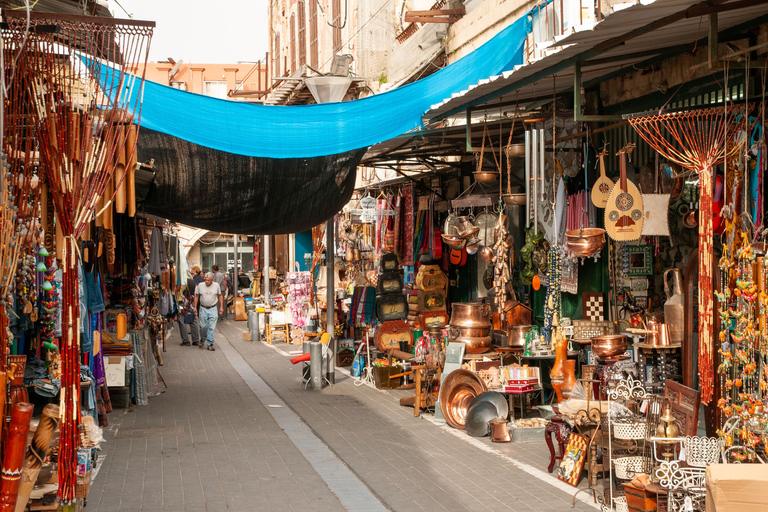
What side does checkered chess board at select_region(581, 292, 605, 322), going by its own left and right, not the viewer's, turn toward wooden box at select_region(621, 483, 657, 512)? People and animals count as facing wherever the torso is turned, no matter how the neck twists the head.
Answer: front

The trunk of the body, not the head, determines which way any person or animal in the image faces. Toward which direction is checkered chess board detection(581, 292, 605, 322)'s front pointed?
toward the camera

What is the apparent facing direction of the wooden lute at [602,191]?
toward the camera

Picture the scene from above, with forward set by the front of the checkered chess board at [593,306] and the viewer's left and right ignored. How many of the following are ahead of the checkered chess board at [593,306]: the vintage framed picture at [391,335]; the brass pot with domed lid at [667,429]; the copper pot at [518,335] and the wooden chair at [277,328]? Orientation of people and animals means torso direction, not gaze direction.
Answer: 1

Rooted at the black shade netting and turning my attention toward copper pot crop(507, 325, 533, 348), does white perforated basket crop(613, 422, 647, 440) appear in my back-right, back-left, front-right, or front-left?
front-right

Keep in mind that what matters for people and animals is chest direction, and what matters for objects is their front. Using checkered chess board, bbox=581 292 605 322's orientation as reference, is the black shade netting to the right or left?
on its right

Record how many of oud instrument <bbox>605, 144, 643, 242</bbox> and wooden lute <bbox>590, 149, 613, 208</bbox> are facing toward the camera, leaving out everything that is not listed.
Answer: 2

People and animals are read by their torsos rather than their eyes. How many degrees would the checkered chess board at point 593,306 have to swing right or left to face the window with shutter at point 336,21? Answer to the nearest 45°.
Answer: approximately 135° to its right

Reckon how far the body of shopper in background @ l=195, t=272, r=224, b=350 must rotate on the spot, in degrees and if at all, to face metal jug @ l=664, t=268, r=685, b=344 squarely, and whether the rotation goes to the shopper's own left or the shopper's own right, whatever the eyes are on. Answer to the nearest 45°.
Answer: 0° — they already face it

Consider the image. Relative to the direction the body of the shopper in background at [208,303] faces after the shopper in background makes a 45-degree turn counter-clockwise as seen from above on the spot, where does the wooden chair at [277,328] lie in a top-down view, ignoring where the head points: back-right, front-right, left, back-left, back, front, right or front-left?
left

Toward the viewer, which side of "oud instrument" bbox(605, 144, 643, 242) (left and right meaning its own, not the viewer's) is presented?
front

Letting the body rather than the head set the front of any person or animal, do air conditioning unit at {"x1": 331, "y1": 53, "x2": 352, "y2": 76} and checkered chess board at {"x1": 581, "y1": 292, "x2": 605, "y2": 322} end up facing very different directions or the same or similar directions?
same or similar directions

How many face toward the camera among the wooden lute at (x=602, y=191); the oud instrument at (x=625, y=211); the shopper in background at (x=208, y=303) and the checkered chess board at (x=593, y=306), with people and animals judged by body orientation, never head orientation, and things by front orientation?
4
